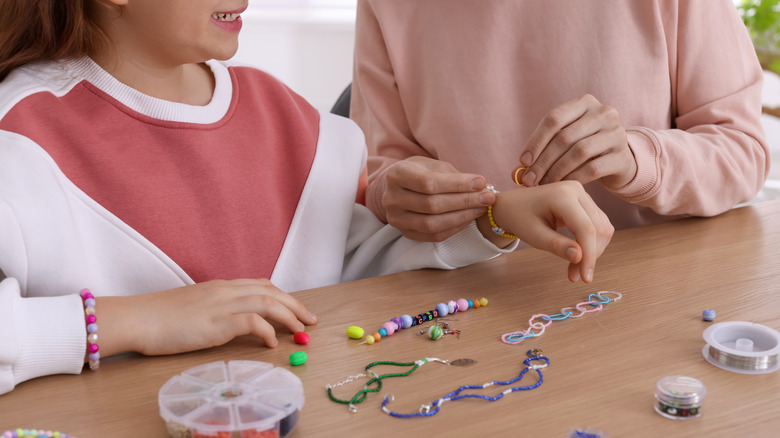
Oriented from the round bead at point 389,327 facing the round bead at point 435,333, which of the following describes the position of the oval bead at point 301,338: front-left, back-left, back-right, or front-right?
back-right

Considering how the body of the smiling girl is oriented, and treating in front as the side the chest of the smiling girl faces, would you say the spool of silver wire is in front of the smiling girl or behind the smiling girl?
in front

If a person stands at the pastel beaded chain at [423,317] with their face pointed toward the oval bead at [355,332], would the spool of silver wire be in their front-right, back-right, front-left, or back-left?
back-left

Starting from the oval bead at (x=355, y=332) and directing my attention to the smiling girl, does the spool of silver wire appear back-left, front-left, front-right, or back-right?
back-right

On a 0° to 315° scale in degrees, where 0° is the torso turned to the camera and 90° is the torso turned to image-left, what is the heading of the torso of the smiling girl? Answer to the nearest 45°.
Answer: approximately 315°
